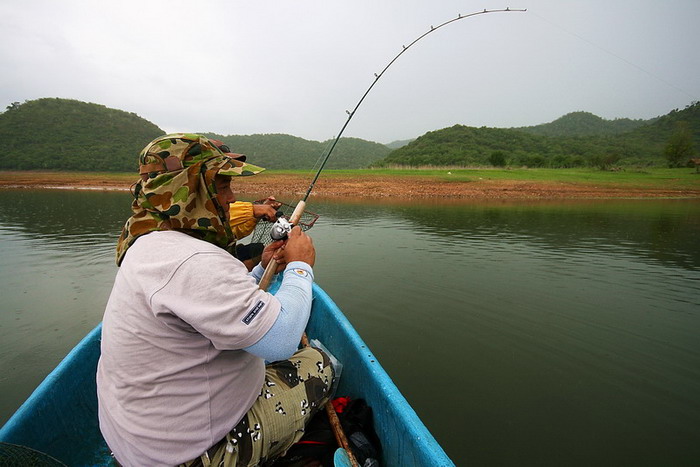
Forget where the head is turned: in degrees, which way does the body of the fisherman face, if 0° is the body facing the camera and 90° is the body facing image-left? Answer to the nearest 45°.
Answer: approximately 225°

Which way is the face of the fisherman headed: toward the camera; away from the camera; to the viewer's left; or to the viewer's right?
to the viewer's right

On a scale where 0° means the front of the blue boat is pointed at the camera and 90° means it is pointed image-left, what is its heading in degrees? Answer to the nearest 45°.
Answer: approximately 180°
